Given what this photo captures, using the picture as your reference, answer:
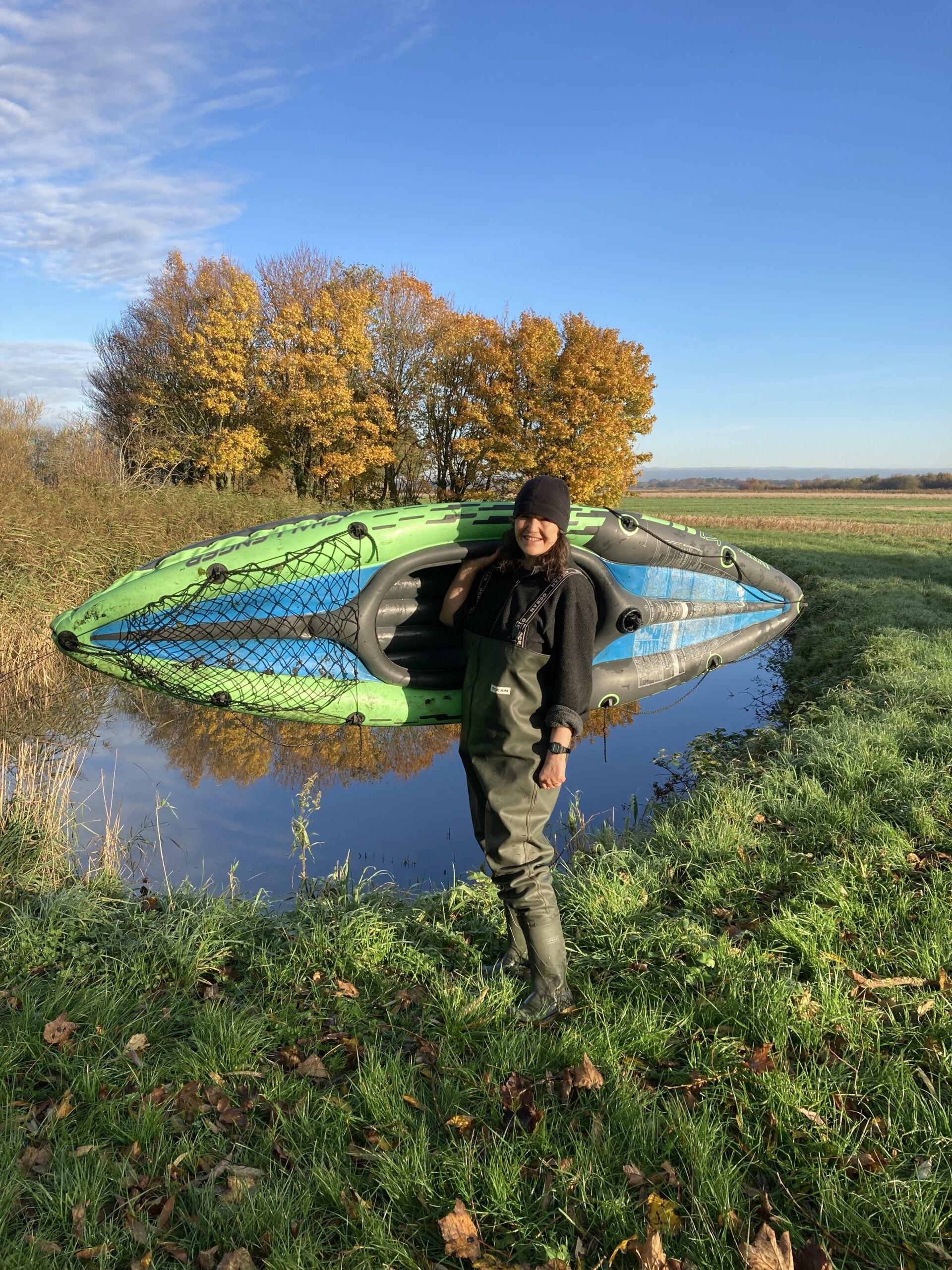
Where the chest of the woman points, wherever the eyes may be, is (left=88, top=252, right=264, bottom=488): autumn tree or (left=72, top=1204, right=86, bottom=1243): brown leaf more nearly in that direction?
the brown leaf

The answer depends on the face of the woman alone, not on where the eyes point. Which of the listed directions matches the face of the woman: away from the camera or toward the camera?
toward the camera

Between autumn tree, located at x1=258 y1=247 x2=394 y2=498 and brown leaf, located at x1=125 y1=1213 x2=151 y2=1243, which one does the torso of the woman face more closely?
the brown leaf

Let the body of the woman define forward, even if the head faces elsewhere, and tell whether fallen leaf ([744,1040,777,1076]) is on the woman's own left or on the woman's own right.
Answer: on the woman's own left

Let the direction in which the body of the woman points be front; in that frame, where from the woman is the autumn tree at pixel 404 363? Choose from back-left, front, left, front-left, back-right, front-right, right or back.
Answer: back-right

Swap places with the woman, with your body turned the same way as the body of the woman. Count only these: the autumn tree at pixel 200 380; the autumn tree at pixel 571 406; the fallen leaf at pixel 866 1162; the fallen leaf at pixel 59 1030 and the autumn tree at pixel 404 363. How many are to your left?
1

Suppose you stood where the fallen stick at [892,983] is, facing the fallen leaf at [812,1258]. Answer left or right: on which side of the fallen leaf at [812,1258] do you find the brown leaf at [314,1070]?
right

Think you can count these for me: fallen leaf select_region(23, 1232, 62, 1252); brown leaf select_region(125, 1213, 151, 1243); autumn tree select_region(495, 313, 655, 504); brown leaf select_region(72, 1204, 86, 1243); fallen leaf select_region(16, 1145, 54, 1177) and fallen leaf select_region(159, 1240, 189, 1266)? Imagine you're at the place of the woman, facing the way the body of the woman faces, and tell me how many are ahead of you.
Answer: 5

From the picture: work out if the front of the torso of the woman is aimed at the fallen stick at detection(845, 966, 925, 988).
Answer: no

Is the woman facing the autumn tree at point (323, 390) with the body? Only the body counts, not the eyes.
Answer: no

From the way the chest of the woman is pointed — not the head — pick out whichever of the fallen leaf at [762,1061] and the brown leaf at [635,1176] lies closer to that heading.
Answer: the brown leaf

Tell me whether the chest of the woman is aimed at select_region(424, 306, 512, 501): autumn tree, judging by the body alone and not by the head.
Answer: no

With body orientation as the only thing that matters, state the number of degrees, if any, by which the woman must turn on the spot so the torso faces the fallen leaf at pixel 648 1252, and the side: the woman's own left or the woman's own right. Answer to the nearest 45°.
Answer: approximately 45° to the woman's own left

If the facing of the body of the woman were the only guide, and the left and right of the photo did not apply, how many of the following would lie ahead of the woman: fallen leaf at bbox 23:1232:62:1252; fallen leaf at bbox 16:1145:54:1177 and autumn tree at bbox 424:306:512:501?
2

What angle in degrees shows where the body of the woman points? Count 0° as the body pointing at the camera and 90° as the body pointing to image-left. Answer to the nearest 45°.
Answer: approximately 45°

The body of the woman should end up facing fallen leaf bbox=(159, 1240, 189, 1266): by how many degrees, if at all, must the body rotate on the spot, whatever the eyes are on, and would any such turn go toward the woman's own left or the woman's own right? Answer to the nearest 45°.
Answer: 0° — they already face it
